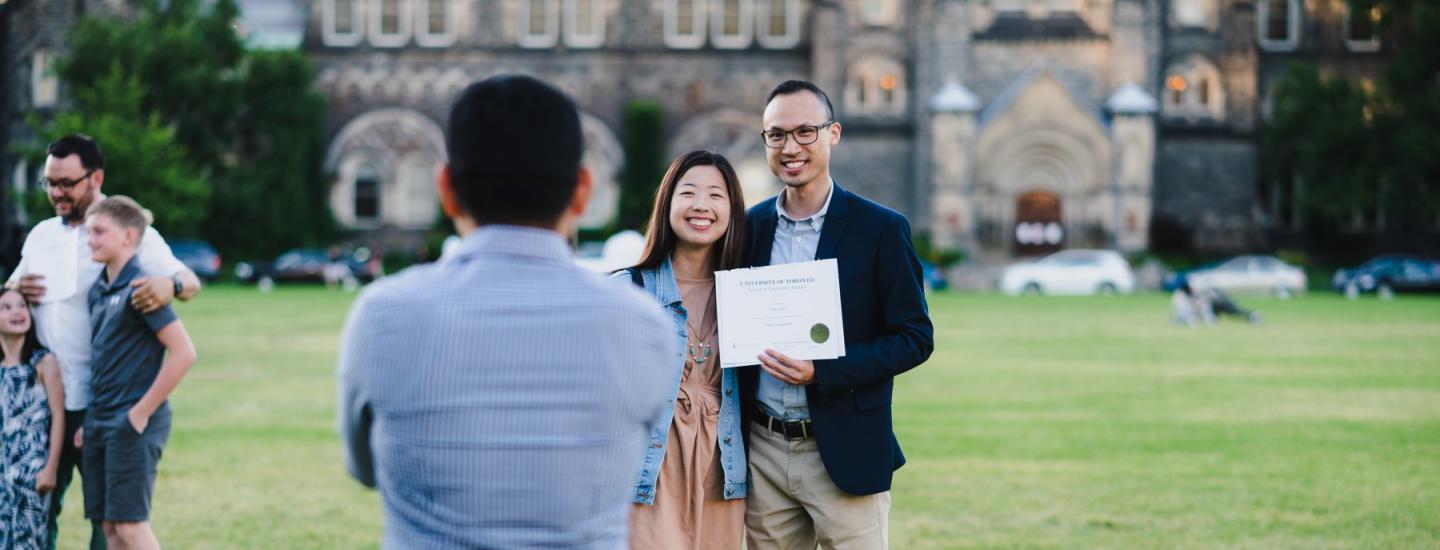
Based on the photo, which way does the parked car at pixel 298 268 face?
to the viewer's left

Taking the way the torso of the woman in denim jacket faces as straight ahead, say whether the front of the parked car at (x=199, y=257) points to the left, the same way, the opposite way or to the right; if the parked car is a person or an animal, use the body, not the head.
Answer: to the right

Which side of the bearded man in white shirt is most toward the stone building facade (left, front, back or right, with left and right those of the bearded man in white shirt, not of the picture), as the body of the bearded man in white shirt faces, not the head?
back

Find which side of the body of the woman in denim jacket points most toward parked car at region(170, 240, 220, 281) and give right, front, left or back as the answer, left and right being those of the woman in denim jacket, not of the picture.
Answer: back

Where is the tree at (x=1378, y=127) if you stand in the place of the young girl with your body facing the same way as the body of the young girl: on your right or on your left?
on your left

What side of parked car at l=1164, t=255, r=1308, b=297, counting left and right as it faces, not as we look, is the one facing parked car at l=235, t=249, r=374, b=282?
front

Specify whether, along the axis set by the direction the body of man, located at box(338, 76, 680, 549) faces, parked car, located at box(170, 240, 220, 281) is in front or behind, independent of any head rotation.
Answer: in front

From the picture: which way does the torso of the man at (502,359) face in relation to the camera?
away from the camera

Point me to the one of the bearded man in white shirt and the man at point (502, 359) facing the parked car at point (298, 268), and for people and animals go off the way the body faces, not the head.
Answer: the man

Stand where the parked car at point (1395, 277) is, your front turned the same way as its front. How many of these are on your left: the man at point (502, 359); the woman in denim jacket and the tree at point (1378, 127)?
2

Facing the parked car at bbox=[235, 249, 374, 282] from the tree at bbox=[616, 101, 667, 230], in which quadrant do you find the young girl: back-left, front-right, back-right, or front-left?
front-left

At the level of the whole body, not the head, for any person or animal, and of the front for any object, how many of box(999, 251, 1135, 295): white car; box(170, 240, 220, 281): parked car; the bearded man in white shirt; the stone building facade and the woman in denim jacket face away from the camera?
0

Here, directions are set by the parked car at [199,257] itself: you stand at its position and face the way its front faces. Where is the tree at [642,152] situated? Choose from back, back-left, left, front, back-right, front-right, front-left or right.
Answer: back

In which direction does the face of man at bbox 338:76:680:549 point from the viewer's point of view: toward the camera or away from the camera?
away from the camera

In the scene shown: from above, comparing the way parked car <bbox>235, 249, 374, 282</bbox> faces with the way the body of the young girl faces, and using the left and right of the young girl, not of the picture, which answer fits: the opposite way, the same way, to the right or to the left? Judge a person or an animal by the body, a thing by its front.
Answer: to the right

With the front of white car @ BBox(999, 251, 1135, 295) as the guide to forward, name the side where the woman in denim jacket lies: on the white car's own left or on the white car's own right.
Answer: on the white car's own left

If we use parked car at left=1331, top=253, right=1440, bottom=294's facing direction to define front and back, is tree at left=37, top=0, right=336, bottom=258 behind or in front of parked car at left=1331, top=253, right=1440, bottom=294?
in front

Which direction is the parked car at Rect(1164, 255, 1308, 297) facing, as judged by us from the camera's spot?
facing to the left of the viewer

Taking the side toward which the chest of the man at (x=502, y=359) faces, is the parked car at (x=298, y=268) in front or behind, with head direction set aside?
in front
